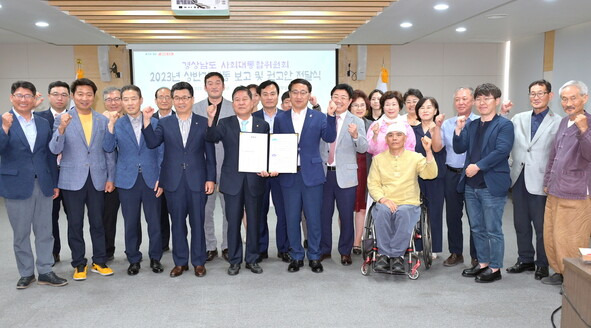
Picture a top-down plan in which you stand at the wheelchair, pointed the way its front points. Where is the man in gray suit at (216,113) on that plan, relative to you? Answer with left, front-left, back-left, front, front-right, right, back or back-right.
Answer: right

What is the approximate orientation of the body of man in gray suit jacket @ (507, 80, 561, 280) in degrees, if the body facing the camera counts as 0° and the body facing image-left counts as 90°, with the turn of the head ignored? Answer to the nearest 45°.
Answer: approximately 45°

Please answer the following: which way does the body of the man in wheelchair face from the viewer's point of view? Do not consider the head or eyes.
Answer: toward the camera

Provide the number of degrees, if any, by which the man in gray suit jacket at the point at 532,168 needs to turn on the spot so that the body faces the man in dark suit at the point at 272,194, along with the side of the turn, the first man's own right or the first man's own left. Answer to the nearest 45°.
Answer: approximately 45° to the first man's own right

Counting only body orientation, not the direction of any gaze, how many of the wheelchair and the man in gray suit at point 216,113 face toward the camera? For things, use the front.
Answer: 2

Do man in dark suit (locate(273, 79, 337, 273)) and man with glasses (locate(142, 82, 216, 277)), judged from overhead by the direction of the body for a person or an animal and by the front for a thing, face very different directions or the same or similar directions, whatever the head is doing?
same or similar directions

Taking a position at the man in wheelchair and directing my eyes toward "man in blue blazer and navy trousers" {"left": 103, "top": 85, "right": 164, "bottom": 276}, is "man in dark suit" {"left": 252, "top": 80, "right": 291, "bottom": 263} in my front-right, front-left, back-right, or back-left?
front-right

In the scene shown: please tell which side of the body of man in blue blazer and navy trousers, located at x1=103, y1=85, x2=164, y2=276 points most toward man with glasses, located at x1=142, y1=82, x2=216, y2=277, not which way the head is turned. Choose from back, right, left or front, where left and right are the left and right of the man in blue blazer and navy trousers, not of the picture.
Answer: left

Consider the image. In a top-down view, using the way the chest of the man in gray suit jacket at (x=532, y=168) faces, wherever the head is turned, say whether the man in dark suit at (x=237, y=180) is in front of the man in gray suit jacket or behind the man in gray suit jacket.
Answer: in front

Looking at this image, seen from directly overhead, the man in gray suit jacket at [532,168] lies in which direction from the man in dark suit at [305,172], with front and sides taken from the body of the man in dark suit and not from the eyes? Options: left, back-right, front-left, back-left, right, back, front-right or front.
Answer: left

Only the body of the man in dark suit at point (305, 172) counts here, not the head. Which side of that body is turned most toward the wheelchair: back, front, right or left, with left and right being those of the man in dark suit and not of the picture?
left

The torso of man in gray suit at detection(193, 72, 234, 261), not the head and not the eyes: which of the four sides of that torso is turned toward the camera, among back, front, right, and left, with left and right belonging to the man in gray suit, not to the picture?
front

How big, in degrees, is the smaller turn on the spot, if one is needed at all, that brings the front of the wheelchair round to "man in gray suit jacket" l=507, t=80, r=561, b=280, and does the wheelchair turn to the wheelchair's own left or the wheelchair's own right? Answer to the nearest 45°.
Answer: approximately 90° to the wheelchair's own left

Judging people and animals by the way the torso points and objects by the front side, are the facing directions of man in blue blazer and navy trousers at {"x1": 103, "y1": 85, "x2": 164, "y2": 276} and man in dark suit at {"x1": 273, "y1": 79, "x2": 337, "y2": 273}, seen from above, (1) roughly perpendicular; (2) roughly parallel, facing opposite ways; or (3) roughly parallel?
roughly parallel

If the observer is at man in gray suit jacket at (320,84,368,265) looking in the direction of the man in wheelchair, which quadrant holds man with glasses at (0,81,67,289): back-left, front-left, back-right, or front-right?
back-right

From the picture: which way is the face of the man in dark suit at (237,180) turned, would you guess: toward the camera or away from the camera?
toward the camera

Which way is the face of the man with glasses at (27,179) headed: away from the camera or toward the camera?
toward the camera

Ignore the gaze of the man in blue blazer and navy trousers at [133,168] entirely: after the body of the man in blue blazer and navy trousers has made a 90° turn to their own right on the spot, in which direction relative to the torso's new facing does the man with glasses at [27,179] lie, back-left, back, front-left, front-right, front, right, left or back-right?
front
